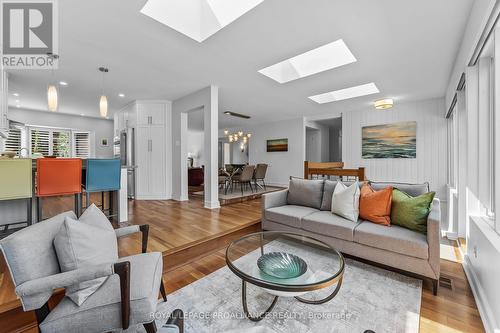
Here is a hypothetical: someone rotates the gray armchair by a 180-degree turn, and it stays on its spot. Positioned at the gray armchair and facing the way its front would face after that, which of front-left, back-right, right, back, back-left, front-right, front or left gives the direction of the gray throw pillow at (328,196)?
back

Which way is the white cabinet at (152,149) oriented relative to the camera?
toward the camera

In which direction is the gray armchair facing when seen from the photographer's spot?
facing to the right of the viewer

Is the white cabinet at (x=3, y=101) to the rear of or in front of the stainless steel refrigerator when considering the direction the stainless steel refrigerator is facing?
in front

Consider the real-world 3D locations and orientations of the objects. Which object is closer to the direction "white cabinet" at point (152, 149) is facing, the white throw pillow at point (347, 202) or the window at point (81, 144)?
the white throw pillow

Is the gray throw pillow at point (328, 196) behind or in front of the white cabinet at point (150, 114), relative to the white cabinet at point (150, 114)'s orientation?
in front

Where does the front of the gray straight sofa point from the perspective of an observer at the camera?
facing the viewer and to the left of the viewer

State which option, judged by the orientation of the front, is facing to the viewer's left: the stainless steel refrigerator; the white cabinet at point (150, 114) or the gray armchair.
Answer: the stainless steel refrigerator

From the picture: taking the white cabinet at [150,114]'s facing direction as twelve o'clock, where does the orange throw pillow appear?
The orange throw pillow is roughly at 11 o'clock from the white cabinet.

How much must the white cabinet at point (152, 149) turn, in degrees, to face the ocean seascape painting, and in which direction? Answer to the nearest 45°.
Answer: approximately 45° to its left

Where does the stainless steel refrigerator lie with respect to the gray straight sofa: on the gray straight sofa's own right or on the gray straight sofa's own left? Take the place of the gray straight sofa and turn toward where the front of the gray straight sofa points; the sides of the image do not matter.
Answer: on the gray straight sofa's own right

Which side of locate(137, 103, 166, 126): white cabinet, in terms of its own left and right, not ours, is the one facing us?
front

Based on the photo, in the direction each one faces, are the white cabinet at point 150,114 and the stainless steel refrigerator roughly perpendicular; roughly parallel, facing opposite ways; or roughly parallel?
roughly perpendicular

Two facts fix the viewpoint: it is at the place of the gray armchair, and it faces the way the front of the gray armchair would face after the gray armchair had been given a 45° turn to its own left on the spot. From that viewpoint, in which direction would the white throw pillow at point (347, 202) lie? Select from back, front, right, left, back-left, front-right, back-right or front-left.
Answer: front-right

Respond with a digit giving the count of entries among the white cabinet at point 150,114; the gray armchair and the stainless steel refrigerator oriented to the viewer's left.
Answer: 1

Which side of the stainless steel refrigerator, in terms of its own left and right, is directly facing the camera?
left

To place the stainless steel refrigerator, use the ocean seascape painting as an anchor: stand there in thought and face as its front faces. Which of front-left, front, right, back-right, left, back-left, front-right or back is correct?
right
